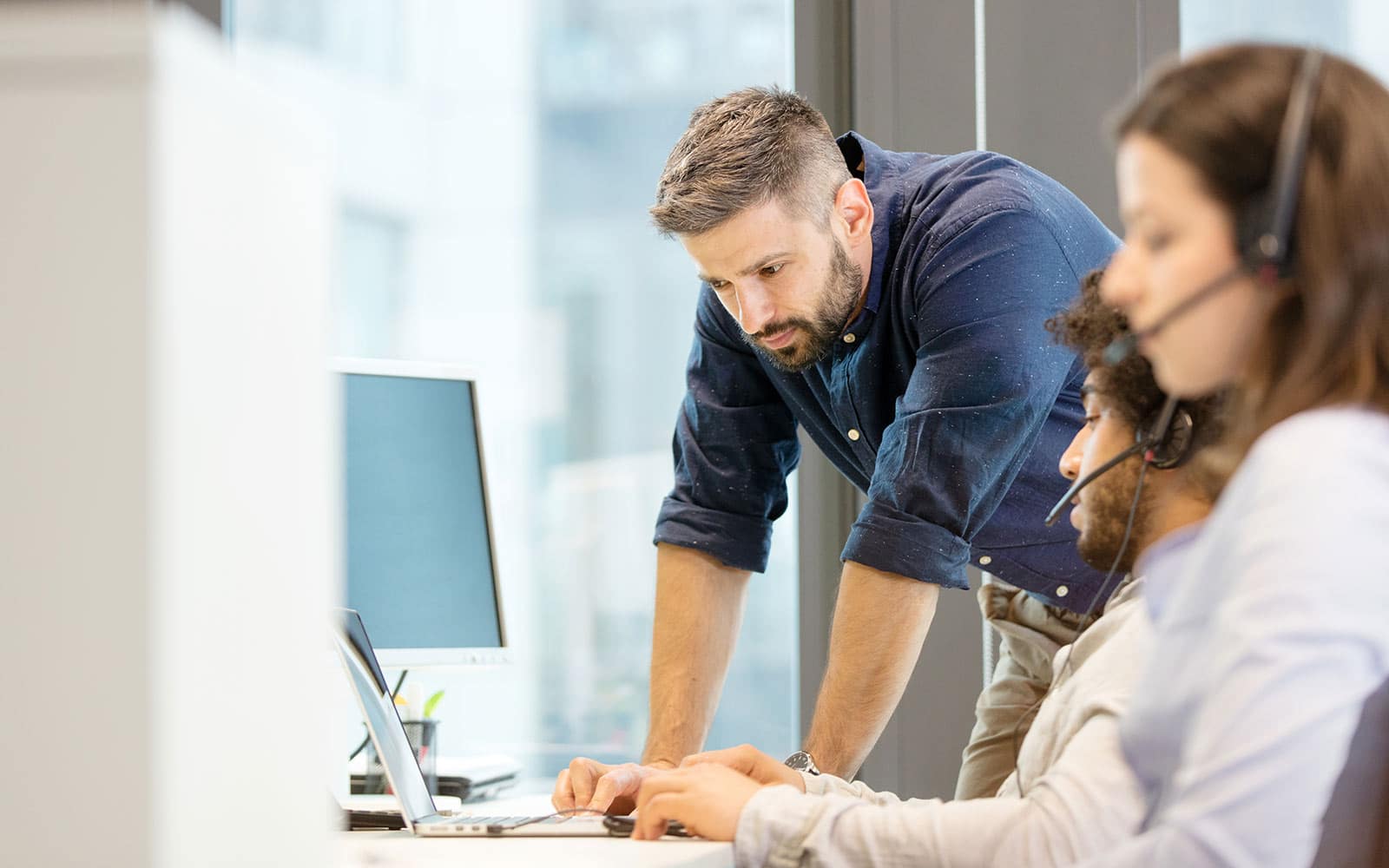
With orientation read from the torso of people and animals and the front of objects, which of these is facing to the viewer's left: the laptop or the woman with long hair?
the woman with long hair

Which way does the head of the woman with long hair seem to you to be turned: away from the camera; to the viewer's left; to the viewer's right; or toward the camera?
to the viewer's left

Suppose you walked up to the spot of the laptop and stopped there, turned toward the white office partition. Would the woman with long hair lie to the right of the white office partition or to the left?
left

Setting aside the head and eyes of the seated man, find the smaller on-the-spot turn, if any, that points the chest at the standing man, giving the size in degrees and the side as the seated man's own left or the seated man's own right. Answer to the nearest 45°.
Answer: approximately 90° to the seated man's own right

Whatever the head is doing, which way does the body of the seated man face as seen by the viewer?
to the viewer's left

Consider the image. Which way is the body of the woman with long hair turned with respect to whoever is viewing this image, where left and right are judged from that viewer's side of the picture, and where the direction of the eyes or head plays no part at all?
facing to the left of the viewer

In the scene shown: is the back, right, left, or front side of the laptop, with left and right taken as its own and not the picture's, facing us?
right

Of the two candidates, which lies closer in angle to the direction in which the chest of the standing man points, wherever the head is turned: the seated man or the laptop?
the laptop

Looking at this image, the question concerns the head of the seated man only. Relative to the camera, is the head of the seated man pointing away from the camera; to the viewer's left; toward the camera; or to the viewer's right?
to the viewer's left
